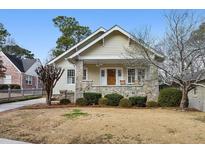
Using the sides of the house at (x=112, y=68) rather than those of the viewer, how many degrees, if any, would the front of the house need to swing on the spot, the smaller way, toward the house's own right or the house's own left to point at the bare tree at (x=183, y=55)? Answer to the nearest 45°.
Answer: approximately 45° to the house's own left

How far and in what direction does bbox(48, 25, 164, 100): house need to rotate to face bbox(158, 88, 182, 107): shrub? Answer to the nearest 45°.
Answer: approximately 45° to its left

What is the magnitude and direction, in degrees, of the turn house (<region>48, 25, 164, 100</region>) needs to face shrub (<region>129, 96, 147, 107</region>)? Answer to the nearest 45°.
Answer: approximately 45° to its left

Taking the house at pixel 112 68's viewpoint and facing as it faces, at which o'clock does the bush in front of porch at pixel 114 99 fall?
The bush in front of porch is roughly at 12 o'clock from the house.

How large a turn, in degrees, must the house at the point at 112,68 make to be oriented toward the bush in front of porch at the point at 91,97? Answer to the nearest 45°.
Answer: approximately 45° to its right

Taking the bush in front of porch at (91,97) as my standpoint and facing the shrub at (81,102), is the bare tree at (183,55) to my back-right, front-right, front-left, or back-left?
back-left

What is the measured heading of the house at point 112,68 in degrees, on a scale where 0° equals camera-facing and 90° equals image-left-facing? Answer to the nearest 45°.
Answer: approximately 0°

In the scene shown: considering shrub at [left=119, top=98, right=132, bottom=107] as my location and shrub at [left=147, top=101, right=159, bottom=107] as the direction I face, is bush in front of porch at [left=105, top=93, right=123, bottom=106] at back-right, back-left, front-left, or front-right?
back-left
